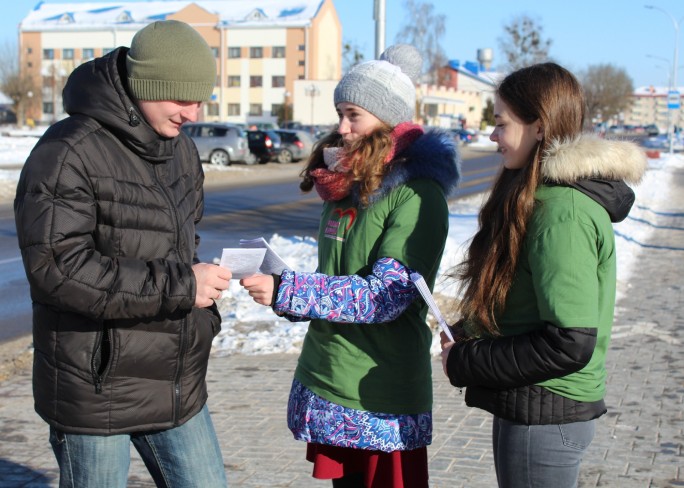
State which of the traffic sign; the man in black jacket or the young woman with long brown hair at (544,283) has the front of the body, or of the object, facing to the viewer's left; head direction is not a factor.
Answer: the young woman with long brown hair

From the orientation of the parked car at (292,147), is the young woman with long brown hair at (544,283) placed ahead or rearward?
rearward

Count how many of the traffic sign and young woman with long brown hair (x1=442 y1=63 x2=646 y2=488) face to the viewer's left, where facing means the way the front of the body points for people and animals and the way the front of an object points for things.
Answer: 1

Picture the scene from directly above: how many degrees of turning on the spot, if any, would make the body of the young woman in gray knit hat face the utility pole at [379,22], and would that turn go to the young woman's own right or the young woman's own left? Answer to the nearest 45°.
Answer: approximately 135° to the young woman's own right

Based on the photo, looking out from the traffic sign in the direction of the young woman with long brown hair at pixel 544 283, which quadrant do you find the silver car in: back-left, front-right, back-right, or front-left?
front-right

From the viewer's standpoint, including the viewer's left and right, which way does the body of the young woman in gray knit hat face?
facing the viewer and to the left of the viewer

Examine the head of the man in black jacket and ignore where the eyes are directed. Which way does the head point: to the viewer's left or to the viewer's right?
to the viewer's right

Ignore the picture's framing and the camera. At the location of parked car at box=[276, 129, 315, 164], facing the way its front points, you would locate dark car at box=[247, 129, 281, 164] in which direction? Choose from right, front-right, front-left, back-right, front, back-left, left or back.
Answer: left

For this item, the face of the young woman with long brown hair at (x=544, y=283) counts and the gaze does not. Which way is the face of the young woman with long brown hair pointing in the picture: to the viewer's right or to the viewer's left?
to the viewer's left

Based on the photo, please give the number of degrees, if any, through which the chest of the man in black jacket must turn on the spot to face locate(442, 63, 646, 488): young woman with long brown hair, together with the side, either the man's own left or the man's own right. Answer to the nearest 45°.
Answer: approximately 45° to the man's own left

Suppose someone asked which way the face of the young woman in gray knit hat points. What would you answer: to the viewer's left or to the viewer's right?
to the viewer's left

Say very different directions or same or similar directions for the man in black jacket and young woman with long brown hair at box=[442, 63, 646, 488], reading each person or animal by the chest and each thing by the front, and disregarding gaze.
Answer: very different directions

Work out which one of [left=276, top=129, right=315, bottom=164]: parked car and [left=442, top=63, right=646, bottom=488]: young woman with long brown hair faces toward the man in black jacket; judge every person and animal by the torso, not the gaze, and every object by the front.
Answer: the young woman with long brown hair

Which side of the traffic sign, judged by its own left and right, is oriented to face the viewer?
front
